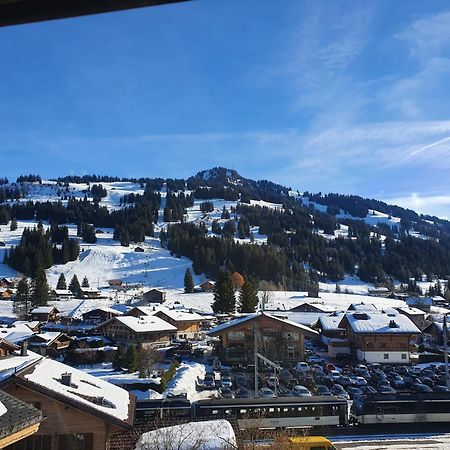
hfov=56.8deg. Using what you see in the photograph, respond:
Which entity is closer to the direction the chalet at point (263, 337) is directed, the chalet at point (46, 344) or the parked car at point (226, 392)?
the parked car

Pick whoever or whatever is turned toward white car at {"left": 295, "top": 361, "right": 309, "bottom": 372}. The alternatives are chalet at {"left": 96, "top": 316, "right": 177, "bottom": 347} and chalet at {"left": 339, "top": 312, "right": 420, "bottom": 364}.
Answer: chalet at {"left": 339, "top": 312, "right": 420, "bottom": 364}

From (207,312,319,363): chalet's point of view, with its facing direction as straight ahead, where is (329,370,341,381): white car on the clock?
The white car is roughly at 10 o'clock from the chalet.

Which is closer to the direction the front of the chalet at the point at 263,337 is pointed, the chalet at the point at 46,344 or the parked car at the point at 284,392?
the parked car

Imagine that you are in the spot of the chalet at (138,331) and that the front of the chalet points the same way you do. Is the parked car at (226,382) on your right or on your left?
on your left

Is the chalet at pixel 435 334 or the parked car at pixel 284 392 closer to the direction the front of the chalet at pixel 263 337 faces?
the parked car

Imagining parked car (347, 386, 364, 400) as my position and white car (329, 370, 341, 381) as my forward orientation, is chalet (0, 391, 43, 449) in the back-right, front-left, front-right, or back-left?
back-left

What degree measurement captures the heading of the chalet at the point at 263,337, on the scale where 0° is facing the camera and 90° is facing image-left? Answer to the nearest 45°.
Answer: approximately 0°

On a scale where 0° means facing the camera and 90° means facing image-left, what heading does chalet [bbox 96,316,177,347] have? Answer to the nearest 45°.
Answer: approximately 45°

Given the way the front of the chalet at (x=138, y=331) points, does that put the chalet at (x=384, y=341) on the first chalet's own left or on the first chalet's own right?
on the first chalet's own left
